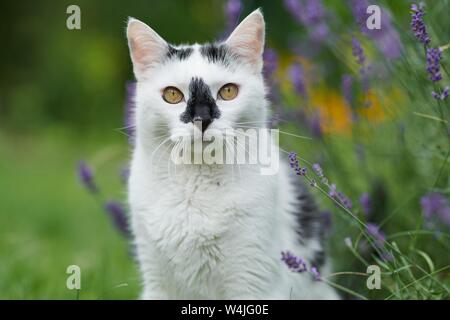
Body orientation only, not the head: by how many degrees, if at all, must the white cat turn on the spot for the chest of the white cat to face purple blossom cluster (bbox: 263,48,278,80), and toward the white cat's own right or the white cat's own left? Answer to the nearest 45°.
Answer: approximately 135° to the white cat's own left

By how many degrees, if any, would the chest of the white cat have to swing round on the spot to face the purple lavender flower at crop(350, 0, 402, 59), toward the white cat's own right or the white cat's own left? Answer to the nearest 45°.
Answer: approximately 135° to the white cat's own left

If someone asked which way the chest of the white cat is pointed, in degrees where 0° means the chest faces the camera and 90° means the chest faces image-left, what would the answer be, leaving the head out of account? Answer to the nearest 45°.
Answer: approximately 0°

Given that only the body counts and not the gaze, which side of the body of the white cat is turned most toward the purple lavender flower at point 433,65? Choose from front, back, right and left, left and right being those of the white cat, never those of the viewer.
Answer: left

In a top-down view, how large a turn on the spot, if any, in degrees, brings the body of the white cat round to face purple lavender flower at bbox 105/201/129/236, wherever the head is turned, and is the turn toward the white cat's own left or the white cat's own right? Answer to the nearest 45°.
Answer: approximately 135° to the white cat's own right

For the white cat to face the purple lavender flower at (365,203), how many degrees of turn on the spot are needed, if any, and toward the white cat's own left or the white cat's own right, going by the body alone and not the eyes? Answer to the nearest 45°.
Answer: approximately 135° to the white cat's own left

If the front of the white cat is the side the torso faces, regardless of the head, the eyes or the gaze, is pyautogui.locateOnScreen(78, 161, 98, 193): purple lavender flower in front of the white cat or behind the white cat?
behind
